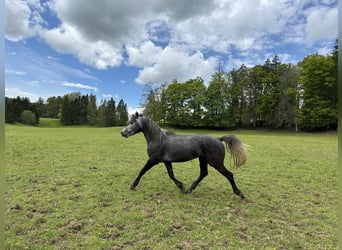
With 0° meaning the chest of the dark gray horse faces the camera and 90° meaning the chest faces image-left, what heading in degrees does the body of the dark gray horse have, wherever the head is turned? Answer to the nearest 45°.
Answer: approximately 90°
